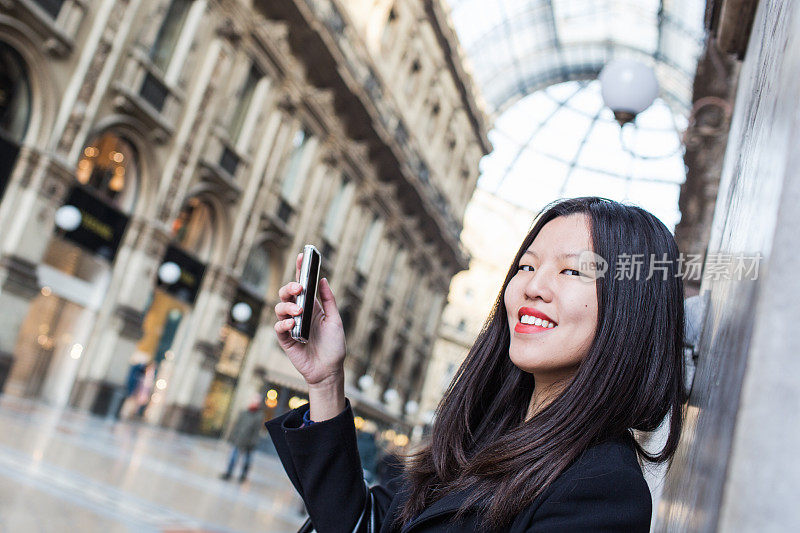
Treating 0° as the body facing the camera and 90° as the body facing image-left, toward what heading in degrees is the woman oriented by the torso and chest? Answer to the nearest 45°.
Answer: approximately 45°

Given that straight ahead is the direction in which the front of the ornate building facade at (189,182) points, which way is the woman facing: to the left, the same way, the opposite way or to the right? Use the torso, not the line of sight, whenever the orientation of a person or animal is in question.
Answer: to the right

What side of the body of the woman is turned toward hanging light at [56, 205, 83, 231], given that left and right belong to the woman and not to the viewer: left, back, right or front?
right

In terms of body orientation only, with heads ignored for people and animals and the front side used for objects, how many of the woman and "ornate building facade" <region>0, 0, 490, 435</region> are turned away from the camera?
0

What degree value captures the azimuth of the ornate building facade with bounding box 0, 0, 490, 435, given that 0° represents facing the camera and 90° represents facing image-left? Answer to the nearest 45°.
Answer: approximately 315°

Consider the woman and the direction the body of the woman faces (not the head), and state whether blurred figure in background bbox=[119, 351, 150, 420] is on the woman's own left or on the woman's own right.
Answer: on the woman's own right

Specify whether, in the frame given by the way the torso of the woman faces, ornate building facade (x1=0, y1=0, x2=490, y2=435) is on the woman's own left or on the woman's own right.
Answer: on the woman's own right

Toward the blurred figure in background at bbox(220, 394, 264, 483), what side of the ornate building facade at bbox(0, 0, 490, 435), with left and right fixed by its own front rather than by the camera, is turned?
front

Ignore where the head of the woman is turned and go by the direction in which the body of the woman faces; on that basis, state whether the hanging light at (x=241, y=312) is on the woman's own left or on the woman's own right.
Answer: on the woman's own right

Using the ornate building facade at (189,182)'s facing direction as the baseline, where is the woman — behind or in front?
in front
